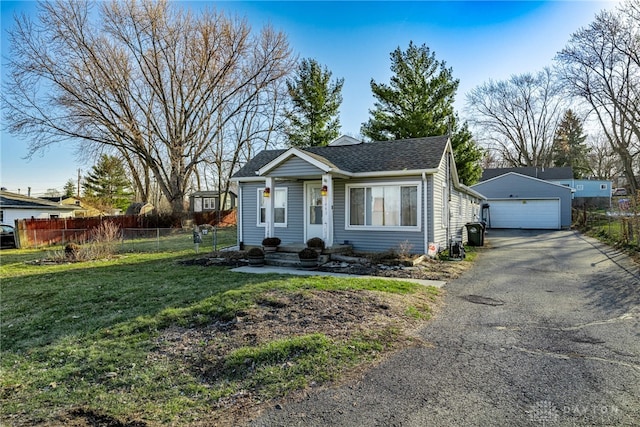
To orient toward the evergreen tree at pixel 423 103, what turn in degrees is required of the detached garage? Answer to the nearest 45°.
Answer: approximately 45° to its right

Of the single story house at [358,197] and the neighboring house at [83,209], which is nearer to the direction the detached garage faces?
the single story house

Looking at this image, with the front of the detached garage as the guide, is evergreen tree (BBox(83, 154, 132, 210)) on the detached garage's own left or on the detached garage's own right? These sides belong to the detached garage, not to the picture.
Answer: on the detached garage's own right

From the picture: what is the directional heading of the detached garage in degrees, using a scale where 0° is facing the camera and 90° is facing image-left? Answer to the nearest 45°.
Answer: approximately 0°

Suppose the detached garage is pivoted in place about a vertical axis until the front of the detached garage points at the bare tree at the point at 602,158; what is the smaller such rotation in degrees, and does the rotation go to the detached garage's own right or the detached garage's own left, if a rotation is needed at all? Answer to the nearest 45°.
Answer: approximately 180°

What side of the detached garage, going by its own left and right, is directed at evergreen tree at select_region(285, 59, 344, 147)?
right

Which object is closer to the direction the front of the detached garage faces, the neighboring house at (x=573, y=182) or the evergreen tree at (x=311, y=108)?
the evergreen tree

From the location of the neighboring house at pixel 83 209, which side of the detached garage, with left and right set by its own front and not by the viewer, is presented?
right

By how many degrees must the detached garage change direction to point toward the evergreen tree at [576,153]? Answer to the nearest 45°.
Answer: approximately 180°

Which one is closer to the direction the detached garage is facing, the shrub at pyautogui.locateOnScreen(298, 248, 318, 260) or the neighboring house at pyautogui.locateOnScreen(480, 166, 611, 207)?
the shrub
